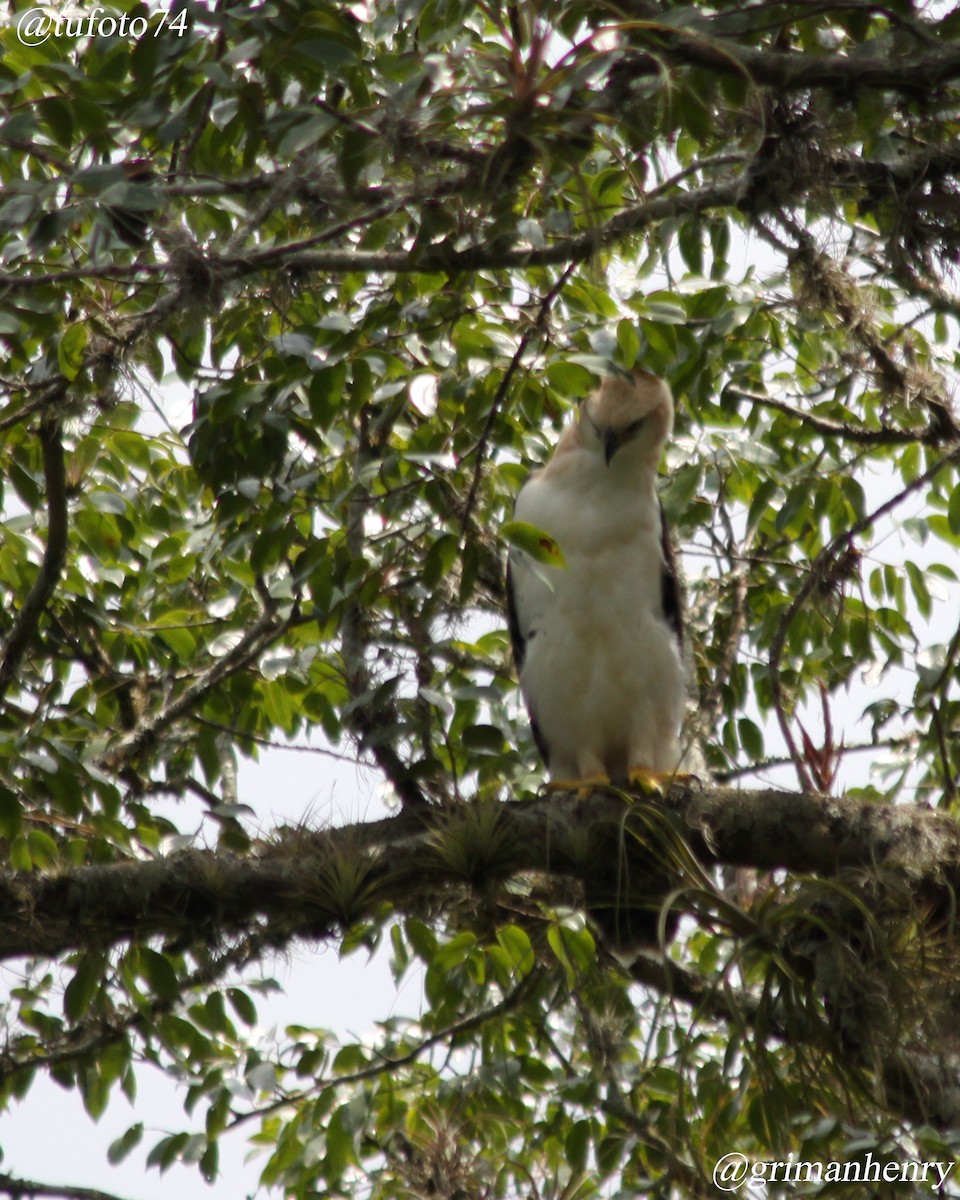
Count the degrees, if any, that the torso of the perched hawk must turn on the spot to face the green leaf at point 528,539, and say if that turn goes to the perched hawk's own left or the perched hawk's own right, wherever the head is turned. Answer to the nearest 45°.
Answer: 0° — it already faces it

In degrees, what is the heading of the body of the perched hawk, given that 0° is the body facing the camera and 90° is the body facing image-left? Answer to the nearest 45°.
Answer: approximately 0°

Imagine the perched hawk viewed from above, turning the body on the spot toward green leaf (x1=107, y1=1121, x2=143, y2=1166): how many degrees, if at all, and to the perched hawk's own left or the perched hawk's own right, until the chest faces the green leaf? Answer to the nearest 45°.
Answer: approximately 90° to the perched hawk's own right

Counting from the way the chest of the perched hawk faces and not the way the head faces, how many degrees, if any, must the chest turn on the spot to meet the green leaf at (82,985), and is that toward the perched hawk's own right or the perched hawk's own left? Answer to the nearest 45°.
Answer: approximately 45° to the perched hawk's own right
